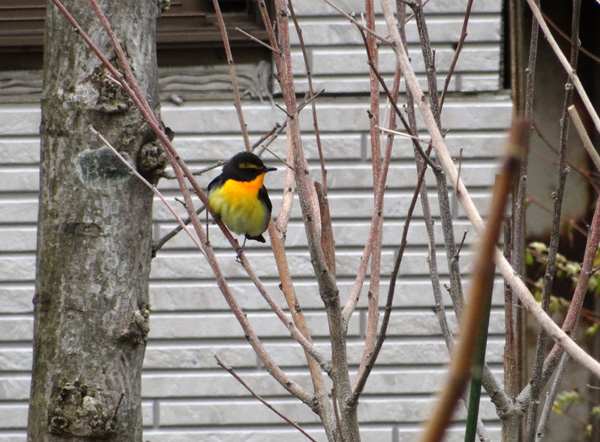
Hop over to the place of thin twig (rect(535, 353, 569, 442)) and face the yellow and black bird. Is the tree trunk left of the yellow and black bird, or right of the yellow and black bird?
left

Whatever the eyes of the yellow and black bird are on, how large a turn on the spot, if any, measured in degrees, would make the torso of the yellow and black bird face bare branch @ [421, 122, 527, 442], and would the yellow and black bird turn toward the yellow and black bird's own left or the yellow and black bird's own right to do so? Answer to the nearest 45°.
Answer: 0° — it already faces it

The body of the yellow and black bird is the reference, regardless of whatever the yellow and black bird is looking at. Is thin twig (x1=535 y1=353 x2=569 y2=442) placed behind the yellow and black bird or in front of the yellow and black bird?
in front

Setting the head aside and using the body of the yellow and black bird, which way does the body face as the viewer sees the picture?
toward the camera

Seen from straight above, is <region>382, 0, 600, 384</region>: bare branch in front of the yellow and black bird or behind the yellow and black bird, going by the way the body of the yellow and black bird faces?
in front

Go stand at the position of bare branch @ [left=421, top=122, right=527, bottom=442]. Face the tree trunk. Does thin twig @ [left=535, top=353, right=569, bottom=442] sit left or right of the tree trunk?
right
